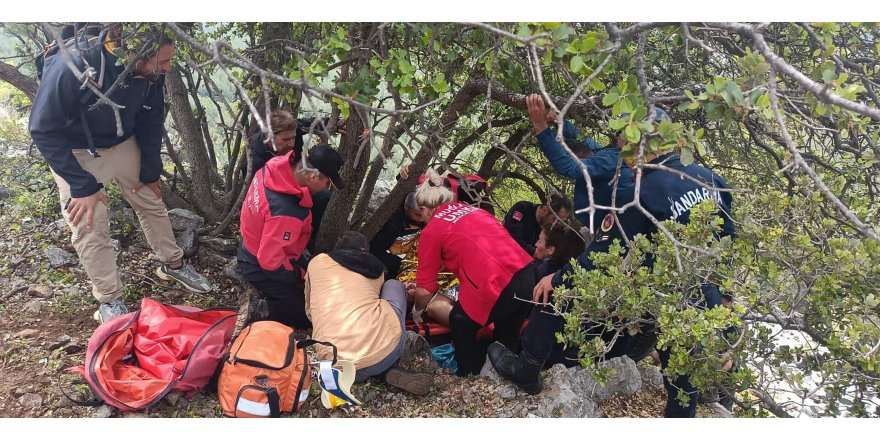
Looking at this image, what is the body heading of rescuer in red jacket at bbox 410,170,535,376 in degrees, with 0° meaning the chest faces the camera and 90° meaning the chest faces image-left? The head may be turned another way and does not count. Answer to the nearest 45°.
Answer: approximately 135°

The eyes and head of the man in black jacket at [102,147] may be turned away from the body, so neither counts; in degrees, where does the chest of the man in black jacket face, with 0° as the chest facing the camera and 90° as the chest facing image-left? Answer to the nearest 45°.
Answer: approximately 315°

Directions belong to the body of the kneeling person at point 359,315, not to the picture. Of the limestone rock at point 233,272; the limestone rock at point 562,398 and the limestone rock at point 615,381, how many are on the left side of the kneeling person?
1

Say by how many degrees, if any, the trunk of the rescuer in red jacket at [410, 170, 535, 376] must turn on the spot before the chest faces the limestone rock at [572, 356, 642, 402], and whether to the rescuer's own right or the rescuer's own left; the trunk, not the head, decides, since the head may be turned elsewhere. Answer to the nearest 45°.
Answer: approximately 135° to the rescuer's own right

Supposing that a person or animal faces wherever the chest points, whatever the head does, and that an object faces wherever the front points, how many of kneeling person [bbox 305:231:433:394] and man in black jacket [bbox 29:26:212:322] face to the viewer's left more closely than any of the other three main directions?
0

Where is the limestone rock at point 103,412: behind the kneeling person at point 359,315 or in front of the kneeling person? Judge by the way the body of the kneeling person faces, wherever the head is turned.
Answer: behind

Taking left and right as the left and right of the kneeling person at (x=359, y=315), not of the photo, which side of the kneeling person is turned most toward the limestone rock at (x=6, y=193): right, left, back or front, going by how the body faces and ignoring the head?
left
